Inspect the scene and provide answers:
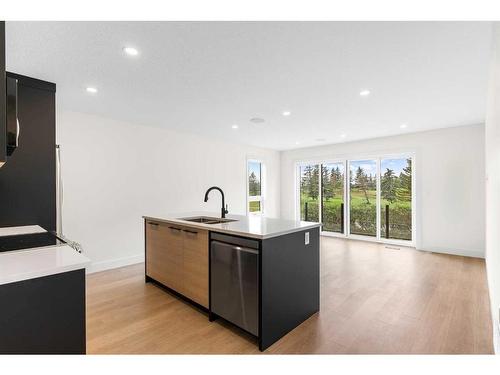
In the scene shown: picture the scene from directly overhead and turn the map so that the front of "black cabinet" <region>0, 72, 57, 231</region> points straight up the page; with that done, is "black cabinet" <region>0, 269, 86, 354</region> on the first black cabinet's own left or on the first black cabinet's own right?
on the first black cabinet's own right

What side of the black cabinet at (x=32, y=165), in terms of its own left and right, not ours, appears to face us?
right

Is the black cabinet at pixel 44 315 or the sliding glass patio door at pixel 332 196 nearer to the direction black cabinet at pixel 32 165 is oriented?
the sliding glass patio door

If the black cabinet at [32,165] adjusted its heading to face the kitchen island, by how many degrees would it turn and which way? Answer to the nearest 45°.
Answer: approximately 45° to its right

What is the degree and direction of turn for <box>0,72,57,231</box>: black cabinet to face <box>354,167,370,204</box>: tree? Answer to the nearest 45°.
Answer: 0° — it already faces it
